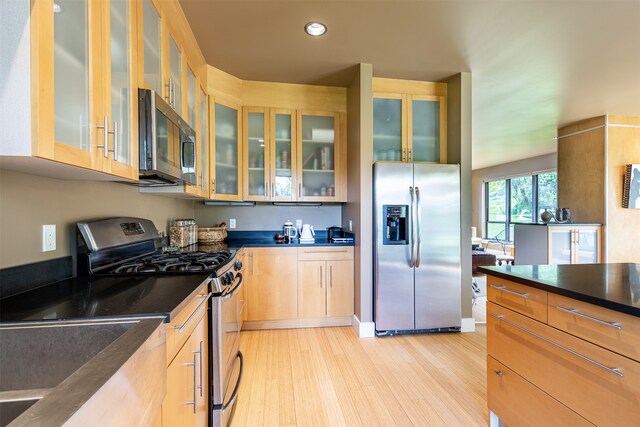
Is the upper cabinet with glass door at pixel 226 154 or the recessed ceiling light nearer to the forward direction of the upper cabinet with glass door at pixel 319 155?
the recessed ceiling light

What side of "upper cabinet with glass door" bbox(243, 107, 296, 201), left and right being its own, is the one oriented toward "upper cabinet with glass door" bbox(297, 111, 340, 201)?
left

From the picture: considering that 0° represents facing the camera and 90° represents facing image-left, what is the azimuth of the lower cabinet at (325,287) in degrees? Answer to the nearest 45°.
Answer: approximately 0°

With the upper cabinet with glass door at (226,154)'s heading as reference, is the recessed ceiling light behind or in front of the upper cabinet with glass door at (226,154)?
in front

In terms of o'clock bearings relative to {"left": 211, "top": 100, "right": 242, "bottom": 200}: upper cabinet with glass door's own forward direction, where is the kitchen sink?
The kitchen sink is roughly at 2 o'clock from the upper cabinet with glass door.

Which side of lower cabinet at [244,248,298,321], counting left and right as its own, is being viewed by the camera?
front

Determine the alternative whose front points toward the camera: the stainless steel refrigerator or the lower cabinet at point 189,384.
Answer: the stainless steel refrigerator

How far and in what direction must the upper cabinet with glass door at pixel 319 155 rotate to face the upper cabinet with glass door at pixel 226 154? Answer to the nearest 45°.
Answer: approximately 90° to its right

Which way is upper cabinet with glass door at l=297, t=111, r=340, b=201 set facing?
toward the camera

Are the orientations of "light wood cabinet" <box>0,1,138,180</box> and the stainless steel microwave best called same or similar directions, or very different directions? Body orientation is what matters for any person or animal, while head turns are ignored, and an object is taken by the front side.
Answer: same or similar directions

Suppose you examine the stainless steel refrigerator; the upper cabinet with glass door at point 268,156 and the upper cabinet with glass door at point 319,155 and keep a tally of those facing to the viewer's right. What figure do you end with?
0

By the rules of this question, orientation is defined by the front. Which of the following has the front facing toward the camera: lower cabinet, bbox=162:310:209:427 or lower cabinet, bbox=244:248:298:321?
lower cabinet, bbox=244:248:298:321

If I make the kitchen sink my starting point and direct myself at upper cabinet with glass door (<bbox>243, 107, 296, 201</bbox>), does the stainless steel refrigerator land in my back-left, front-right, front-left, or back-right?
front-right
